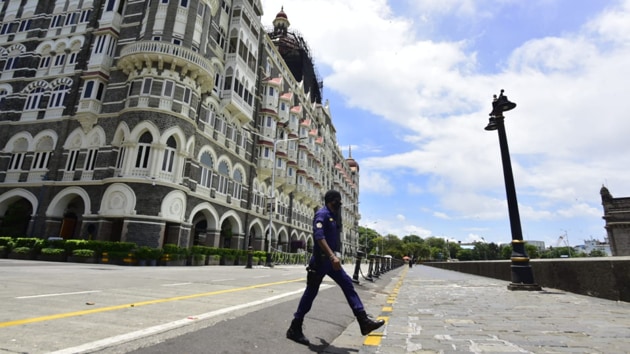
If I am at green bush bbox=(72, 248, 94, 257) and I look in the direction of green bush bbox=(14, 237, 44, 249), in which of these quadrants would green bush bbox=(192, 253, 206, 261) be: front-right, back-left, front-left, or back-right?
back-right

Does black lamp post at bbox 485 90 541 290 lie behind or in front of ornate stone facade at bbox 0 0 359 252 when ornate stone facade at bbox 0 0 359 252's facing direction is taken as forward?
in front

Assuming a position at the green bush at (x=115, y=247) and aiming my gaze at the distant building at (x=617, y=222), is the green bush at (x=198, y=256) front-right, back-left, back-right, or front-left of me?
front-left
